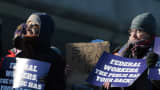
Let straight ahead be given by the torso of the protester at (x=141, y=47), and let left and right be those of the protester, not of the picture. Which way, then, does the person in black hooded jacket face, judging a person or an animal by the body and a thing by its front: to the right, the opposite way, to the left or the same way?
the same way

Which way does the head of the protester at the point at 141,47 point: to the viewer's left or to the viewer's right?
to the viewer's left

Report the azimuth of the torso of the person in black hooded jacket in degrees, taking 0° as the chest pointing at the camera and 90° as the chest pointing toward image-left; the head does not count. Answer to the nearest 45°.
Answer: approximately 45°

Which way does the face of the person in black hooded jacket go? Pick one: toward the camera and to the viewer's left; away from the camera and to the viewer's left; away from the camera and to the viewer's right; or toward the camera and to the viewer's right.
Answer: toward the camera and to the viewer's left

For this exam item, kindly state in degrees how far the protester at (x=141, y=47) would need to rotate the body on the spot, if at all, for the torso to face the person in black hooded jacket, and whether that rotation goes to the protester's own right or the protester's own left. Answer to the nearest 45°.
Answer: approximately 45° to the protester's own right

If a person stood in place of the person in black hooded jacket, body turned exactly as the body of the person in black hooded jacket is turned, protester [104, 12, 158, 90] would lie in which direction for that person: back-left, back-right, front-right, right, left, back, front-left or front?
back-left

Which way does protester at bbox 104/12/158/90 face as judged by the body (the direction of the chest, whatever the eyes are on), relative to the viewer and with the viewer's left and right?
facing the viewer and to the left of the viewer

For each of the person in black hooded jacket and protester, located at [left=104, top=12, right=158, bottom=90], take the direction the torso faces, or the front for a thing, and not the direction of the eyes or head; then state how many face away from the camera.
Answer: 0
